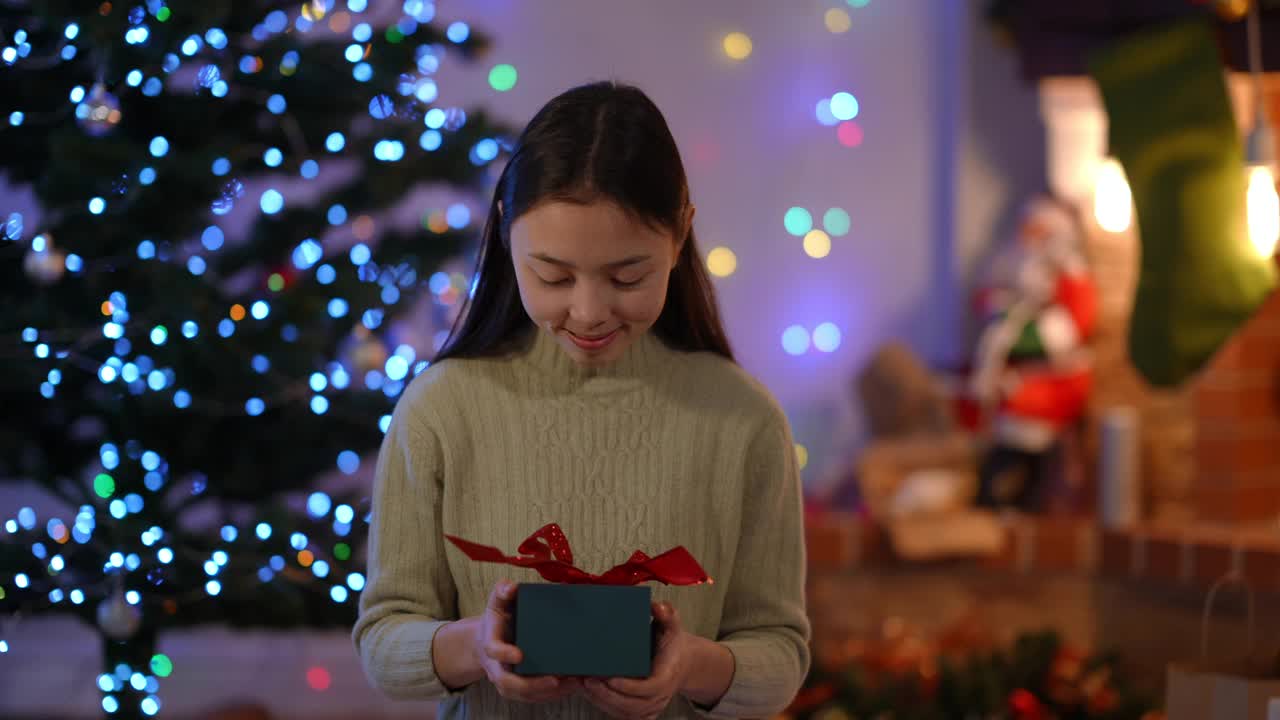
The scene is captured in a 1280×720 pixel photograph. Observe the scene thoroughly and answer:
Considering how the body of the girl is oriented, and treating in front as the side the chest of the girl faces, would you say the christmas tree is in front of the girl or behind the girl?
behind

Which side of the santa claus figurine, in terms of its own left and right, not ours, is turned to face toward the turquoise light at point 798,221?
right

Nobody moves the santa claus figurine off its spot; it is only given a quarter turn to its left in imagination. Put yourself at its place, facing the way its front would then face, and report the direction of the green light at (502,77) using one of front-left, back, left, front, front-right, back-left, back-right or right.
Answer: back-right

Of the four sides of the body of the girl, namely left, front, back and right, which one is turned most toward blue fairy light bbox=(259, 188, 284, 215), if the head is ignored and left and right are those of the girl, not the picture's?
back

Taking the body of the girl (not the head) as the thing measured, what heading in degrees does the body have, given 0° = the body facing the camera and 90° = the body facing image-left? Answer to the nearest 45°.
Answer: approximately 0°

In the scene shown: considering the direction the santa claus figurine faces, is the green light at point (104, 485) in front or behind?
in front

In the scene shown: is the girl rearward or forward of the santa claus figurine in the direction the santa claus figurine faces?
forward

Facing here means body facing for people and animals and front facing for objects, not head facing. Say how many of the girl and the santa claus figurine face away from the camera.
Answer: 0

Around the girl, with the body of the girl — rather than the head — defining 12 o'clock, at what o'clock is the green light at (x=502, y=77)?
The green light is roughly at 6 o'clock from the girl.

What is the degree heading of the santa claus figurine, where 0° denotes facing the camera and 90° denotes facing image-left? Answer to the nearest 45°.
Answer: approximately 45°
